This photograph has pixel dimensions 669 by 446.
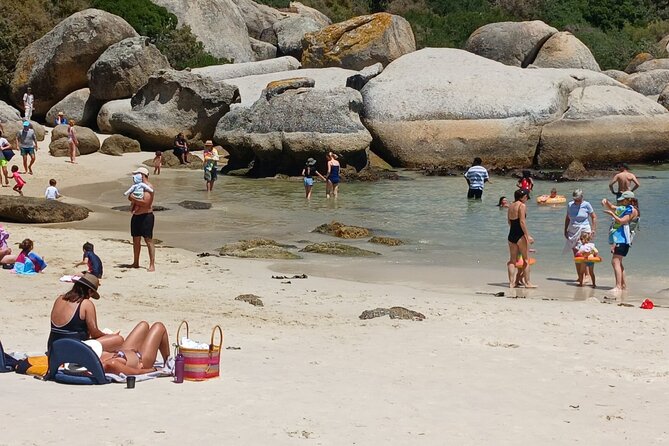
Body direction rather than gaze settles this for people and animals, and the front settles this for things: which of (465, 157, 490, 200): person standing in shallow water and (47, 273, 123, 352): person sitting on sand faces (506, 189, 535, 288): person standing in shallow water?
the person sitting on sand

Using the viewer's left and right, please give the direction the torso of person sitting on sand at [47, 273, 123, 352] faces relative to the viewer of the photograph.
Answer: facing away from the viewer and to the right of the viewer

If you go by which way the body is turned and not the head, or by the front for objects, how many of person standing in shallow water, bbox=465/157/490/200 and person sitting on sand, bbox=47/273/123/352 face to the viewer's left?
0

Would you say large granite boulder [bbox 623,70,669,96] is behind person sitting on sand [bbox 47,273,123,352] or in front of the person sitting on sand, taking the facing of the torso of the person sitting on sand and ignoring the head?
in front
